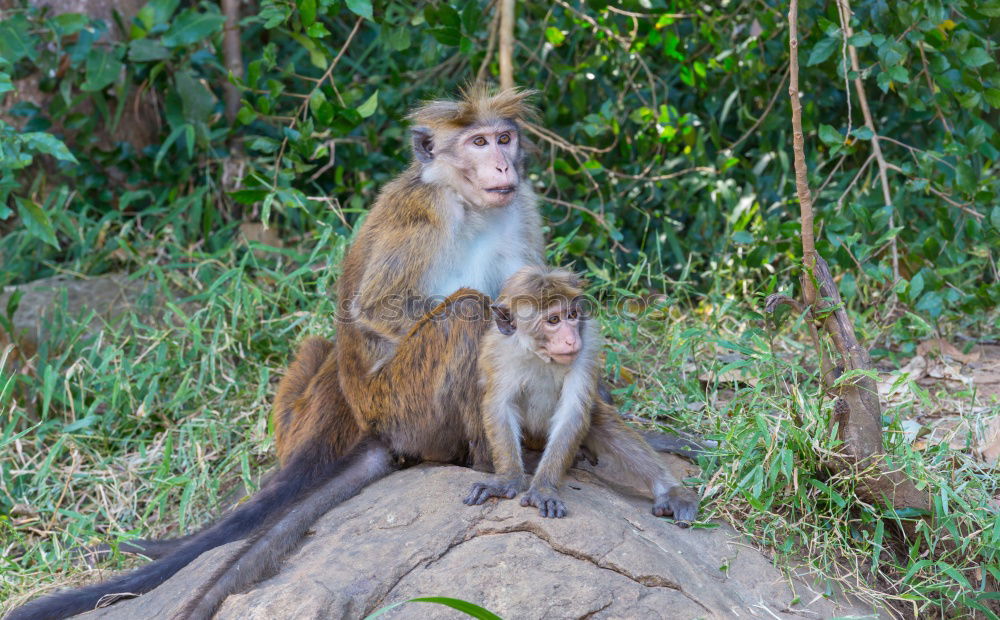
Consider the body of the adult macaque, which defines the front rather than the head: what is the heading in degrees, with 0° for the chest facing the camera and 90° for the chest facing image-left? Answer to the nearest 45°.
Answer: approximately 315°

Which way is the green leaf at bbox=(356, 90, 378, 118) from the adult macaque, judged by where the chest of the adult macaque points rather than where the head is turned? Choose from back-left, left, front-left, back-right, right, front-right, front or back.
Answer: back-left

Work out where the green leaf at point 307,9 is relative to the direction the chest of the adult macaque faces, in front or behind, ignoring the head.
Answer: behind

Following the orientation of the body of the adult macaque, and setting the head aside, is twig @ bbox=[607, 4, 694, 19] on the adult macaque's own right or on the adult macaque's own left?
on the adult macaque's own left

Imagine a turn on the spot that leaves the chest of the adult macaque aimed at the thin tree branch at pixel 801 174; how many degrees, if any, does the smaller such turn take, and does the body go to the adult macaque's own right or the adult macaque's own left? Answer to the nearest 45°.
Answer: approximately 45° to the adult macaque's own left

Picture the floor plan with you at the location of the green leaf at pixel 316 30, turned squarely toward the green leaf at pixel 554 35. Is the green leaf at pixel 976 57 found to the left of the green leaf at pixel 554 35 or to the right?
right

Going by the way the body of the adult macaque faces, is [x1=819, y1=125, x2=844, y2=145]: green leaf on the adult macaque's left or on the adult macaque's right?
on the adult macaque's left
